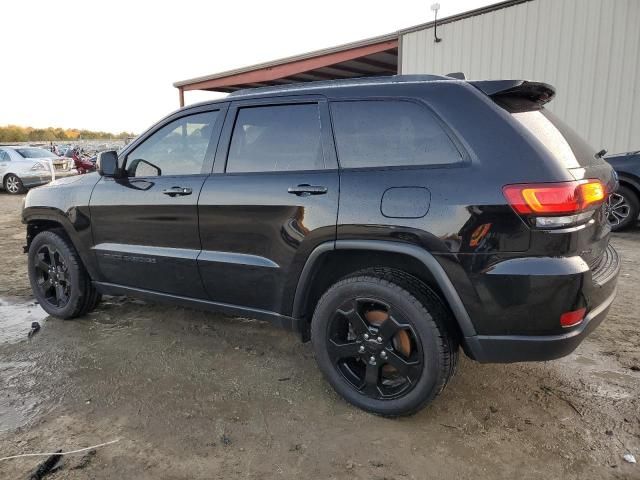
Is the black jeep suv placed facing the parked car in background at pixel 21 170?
yes

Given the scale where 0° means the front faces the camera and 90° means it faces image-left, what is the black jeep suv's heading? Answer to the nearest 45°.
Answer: approximately 135°

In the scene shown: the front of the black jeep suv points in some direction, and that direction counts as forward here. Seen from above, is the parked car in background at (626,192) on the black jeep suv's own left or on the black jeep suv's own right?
on the black jeep suv's own right
